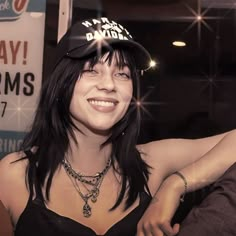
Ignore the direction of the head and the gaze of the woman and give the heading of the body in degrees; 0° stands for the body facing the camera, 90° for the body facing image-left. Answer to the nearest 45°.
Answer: approximately 0°
